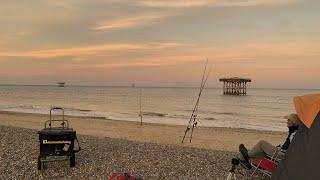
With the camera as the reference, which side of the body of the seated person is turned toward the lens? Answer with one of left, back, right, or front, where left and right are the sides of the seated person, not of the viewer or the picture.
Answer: left
